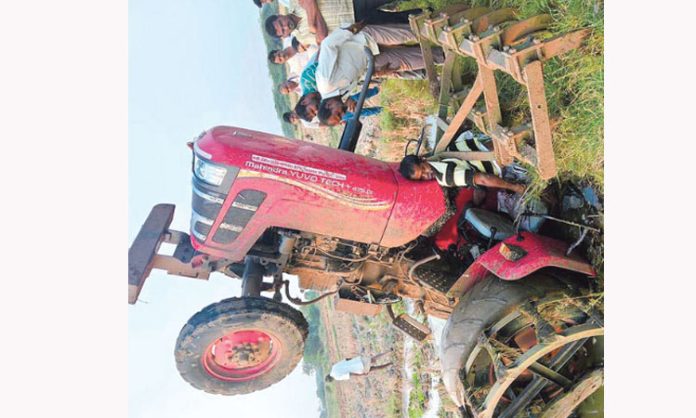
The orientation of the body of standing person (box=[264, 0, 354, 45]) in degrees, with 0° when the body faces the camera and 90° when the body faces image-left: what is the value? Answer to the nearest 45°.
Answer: approximately 0°

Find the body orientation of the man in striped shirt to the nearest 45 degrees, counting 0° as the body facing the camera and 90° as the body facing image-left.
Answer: approximately 0°

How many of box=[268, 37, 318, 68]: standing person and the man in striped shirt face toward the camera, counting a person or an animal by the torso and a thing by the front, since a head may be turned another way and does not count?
2

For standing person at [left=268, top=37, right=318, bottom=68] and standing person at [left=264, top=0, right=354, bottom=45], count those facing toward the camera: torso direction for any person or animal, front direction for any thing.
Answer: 2

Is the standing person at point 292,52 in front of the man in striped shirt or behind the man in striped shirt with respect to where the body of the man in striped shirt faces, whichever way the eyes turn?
behind
